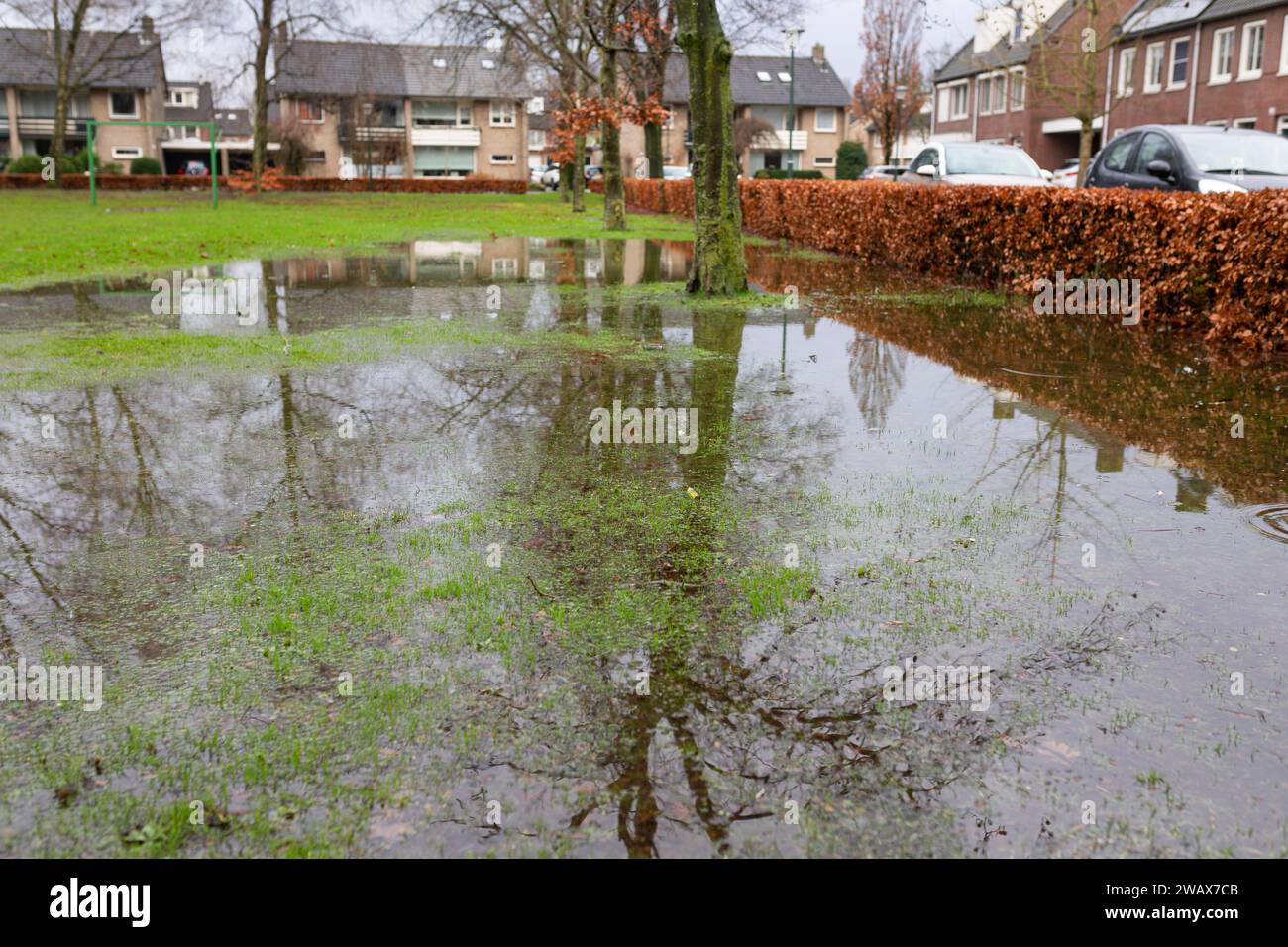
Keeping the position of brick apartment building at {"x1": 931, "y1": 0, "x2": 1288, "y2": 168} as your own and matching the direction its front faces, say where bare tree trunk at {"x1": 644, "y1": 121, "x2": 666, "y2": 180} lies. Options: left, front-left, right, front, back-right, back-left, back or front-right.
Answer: front-right

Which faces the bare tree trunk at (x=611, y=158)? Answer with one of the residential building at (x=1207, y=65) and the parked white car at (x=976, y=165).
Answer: the residential building

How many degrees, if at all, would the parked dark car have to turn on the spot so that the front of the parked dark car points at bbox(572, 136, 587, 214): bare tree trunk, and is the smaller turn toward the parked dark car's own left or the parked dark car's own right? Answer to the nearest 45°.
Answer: approximately 180°

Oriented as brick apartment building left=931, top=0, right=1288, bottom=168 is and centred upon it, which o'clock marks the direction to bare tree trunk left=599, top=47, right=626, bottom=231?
The bare tree trunk is roughly at 12 o'clock from the brick apartment building.

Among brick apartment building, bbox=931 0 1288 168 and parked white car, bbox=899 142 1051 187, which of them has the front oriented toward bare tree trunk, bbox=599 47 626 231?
the brick apartment building

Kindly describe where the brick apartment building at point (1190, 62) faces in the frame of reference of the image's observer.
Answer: facing the viewer and to the left of the viewer
